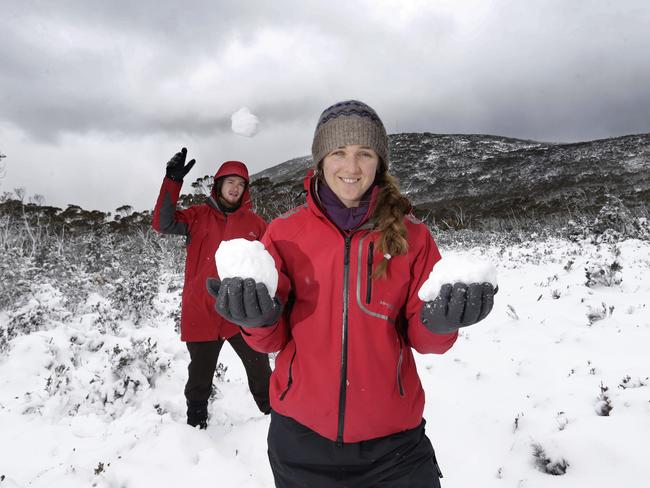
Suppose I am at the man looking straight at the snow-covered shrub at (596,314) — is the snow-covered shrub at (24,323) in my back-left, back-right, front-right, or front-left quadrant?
back-left

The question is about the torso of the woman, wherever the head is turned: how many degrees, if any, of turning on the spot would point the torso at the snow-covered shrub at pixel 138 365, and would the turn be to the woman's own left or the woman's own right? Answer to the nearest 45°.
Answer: approximately 135° to the woman's own right

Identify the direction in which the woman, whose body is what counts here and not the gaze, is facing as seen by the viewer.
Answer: toward the camera

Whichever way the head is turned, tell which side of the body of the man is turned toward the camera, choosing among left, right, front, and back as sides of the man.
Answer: front

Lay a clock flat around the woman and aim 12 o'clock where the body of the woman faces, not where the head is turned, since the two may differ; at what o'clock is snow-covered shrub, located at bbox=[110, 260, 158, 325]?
The snow-covered shrub is roughly at 5 o'clock from the woman.

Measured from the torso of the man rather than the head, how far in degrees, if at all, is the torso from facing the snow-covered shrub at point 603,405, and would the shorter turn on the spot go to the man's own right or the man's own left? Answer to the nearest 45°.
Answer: approximately 90° to the man's own left

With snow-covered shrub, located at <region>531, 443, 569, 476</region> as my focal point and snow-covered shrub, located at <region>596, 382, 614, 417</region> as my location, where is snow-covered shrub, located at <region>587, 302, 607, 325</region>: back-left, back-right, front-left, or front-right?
back-right

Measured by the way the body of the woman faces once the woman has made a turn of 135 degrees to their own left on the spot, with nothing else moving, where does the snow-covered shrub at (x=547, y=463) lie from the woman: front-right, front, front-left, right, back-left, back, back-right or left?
front

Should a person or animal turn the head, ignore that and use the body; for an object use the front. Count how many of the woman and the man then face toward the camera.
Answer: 2

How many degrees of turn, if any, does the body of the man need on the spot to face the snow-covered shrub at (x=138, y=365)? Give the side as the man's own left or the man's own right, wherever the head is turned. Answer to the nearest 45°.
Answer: approximately 135° to the man's own right
